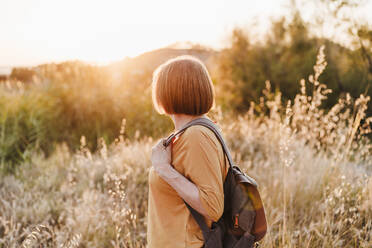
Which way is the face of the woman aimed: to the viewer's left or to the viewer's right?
to the viewer's left

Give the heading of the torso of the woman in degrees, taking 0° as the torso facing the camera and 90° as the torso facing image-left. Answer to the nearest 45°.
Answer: approximately 90°
